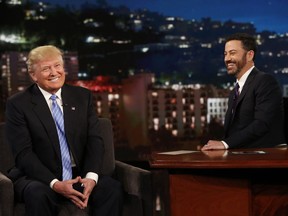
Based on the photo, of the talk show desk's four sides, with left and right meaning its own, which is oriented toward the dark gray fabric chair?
right

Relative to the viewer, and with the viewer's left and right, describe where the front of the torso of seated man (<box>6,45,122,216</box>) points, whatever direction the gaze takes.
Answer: facing the viewer and to the right of the viewer

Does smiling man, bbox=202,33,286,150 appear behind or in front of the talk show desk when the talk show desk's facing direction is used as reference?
behind

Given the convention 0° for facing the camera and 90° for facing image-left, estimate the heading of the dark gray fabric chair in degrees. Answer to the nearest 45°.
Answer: approximately 315°

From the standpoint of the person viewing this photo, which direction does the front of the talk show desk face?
facing the viewer

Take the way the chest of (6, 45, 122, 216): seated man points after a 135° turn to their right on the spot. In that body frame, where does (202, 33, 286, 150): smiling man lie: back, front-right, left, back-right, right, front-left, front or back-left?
back

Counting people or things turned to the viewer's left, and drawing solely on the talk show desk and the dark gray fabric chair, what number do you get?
0

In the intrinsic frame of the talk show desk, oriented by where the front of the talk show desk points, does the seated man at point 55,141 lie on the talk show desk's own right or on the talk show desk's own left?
on the talk show desk's own right

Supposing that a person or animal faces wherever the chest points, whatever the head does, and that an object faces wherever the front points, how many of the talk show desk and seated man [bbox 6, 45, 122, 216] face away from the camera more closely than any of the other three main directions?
0

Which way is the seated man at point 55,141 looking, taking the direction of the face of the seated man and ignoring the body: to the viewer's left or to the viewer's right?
to the viewer's right
